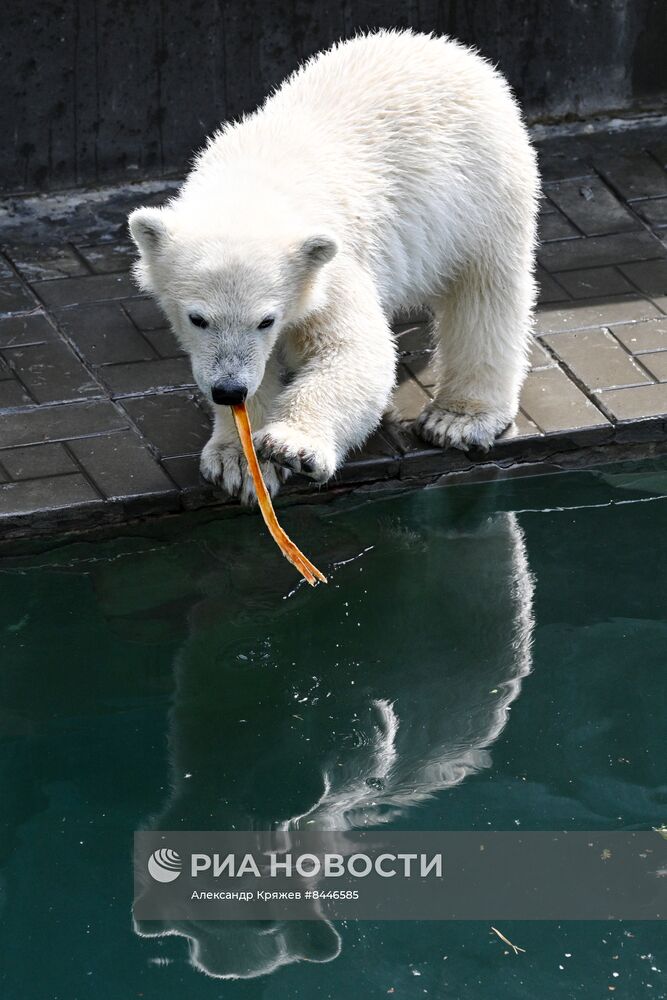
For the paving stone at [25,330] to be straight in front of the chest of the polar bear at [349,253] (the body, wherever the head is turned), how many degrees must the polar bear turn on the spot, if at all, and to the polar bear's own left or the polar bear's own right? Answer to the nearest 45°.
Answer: approximately 90° to the polar bear's own right

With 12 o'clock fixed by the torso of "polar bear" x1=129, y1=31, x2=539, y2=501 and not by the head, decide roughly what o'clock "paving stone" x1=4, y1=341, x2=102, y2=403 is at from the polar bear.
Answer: The paving stone is roughly at 2 o'clock from the polar bear.

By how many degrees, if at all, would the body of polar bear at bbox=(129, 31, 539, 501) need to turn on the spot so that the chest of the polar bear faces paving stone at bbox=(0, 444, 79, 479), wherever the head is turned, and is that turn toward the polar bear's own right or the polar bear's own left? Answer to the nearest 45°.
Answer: approximately 45° to the polar bear's own right

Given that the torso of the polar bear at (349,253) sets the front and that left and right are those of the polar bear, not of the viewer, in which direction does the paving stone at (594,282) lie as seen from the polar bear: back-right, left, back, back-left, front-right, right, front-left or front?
back

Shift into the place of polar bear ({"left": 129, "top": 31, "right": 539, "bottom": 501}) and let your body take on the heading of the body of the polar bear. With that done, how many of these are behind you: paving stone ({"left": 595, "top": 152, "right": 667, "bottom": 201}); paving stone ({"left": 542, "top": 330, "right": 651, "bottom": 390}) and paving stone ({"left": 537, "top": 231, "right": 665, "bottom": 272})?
3

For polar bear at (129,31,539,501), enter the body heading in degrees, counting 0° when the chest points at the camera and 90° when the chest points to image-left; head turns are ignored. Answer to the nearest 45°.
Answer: approximately 45°

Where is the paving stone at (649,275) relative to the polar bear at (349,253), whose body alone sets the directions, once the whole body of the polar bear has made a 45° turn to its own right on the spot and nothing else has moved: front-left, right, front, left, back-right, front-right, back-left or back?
back-right
